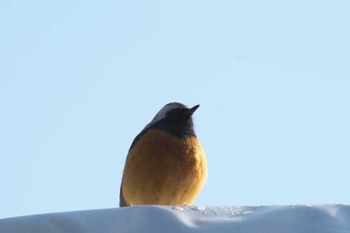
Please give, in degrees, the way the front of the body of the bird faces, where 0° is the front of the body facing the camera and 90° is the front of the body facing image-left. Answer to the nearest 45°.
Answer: approximately 315°
